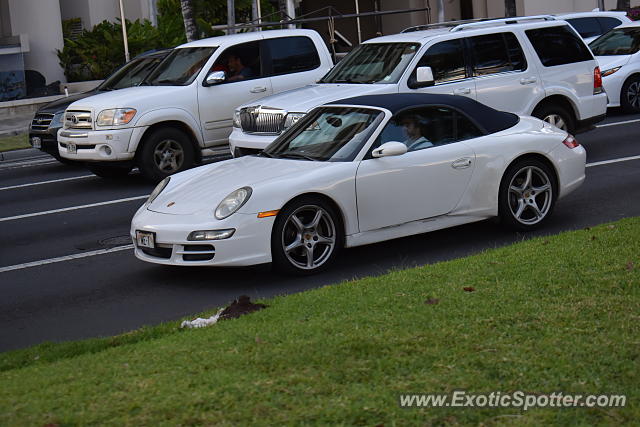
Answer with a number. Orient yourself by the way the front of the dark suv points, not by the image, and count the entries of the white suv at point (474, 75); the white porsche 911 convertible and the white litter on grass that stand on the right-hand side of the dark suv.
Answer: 0

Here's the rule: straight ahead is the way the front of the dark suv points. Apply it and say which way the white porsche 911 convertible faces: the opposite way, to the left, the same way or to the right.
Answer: the same way

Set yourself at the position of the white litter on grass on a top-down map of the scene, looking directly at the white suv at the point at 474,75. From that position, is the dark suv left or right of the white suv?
left

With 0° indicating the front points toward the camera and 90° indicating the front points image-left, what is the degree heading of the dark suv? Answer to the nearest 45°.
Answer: approximately 45°

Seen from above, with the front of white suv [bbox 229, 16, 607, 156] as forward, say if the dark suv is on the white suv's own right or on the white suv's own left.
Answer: on the white suv's own right

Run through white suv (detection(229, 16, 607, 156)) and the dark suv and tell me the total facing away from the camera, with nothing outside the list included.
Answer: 0

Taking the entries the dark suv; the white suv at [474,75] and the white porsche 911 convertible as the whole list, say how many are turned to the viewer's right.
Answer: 0

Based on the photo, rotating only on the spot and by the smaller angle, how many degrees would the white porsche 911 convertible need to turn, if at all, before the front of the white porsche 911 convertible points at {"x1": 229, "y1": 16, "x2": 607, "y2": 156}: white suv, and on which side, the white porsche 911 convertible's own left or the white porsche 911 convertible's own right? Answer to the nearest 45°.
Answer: approximately 135° to the white porsche 911 convertible's own right

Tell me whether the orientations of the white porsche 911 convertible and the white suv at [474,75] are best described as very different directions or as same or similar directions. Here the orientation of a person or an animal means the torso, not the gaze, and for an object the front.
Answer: same or similar directions

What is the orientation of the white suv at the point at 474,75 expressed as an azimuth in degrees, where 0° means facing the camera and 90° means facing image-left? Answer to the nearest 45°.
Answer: approximately 45°

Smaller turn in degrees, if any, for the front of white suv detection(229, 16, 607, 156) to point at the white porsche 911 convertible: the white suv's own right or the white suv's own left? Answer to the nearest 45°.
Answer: approximately 45° to the white suv's own left

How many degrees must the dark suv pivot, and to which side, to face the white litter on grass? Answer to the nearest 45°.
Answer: approximately 45° to its left

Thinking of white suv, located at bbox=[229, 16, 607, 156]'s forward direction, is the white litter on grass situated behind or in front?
in front

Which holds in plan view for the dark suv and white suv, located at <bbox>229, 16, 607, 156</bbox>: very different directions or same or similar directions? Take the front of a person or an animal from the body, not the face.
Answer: same or similar directions

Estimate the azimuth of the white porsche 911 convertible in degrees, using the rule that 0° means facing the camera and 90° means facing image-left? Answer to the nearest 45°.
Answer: approximately 45°
